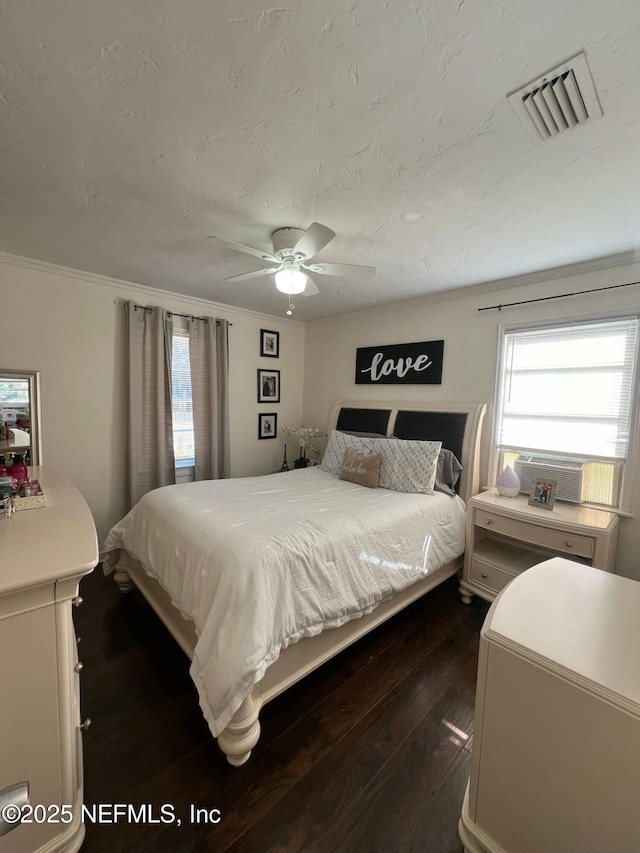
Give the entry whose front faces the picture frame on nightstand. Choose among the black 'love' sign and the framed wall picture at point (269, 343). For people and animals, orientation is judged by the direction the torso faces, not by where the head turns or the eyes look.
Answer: the framed wall picture

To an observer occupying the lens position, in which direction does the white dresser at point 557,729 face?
facing away from the viewer and to the left of the viewer

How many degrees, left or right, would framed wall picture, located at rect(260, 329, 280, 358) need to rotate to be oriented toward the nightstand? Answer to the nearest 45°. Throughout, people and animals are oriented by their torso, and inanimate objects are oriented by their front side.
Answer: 0° — it already faces it

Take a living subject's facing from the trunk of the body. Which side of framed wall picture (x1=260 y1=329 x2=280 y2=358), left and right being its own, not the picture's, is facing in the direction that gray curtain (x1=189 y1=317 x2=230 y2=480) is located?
right

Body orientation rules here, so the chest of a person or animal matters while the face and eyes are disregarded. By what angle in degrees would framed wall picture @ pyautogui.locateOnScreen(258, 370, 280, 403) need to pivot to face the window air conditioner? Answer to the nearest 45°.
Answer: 0° — it already faces it

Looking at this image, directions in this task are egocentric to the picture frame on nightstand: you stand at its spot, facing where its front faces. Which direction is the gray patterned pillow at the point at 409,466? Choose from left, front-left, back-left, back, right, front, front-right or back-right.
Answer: front-right

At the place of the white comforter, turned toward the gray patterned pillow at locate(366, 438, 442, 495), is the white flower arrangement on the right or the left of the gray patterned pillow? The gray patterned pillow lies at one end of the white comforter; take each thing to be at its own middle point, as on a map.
left

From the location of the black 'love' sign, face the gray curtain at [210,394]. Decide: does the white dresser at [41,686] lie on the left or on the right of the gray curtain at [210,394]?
left

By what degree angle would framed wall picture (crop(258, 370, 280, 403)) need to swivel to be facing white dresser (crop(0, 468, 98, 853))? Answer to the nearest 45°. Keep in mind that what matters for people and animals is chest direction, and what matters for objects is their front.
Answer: approximately 45° to its right

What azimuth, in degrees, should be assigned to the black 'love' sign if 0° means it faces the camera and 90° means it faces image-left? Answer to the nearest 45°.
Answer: approximately 45°

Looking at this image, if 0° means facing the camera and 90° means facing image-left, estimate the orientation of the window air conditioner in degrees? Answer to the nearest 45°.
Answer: approximately 45°

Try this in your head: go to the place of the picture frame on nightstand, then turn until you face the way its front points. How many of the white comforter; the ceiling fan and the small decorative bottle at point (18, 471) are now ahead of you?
3

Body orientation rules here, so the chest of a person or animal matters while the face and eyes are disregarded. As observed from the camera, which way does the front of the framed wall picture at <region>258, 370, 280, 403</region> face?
facing the viewer and to the right of the viewer

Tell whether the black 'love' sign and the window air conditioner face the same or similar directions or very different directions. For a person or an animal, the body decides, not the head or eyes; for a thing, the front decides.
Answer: same or similar directions

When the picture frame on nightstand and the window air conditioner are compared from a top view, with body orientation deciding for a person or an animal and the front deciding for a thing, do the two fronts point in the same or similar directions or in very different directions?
same or similar directions

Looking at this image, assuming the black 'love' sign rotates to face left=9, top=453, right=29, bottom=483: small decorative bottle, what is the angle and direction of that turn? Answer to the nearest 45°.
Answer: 0° — it already faces it

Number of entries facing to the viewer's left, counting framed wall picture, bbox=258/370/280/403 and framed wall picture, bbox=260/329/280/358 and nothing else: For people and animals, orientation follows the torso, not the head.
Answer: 0

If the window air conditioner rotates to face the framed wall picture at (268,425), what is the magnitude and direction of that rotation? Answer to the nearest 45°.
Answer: approximately 45° to its right

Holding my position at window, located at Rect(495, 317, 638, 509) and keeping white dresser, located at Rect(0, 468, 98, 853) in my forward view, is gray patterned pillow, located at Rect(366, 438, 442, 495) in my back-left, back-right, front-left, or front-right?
front-right

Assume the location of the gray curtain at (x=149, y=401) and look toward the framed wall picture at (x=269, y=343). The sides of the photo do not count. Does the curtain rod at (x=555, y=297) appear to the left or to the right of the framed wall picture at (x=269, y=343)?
right
